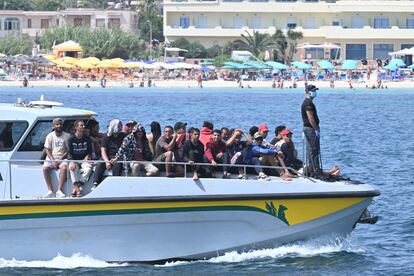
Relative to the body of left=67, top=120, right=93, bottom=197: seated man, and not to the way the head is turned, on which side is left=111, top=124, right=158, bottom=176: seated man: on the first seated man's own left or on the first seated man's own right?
on the first seated man's own left

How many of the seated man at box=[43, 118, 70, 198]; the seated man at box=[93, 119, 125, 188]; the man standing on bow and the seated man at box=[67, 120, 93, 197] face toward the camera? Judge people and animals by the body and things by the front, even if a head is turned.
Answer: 3

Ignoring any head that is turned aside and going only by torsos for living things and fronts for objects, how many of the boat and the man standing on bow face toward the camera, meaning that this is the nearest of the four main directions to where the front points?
0

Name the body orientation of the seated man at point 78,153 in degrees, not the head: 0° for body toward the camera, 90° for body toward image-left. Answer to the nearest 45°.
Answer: approximately 0°

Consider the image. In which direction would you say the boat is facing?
to the viewer's right

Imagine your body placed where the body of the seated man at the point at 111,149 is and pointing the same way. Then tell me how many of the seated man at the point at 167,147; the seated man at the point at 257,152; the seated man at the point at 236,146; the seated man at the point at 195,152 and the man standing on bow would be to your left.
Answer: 5

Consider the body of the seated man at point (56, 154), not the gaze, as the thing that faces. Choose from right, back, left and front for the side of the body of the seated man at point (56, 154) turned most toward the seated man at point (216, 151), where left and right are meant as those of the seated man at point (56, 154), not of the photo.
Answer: left
